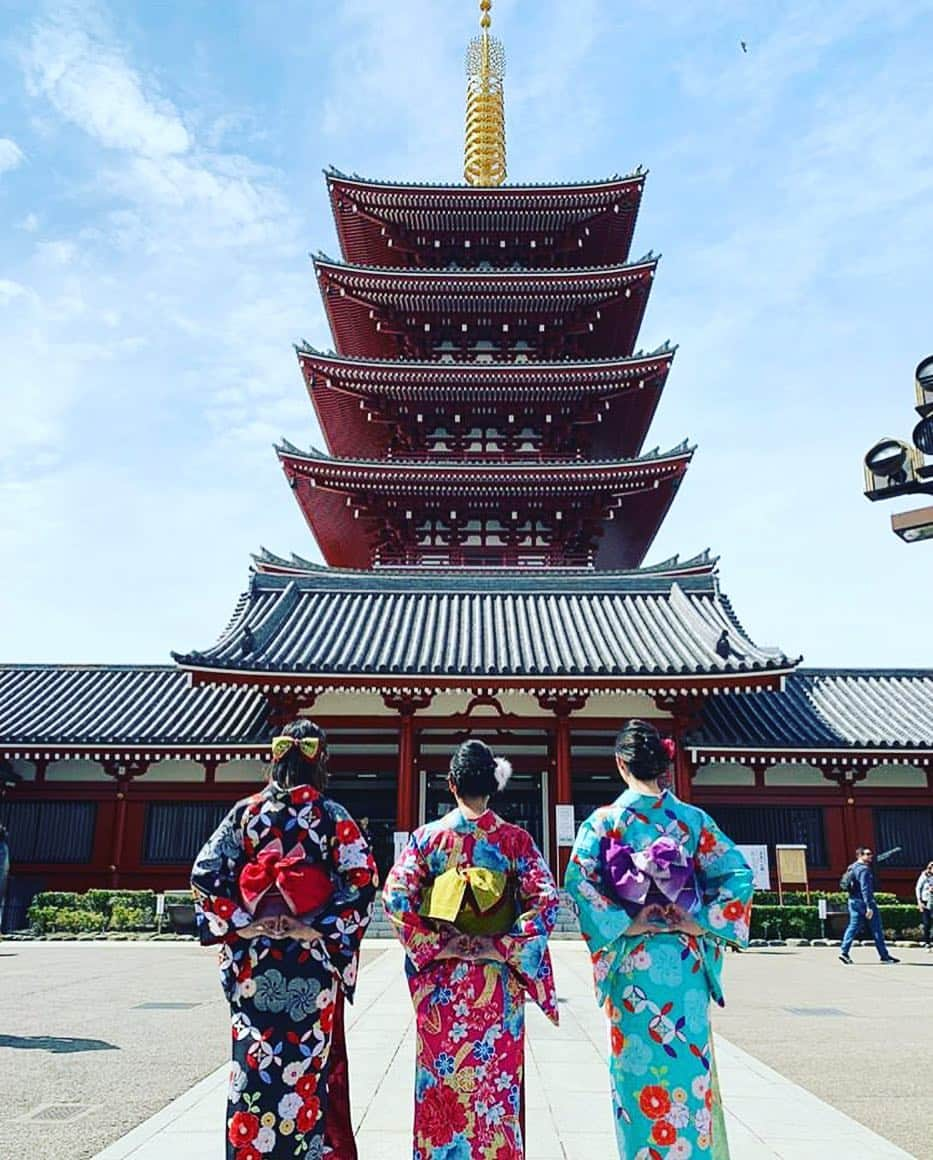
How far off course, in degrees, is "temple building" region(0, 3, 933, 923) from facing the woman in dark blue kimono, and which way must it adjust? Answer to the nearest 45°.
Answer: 0° — it already faces them

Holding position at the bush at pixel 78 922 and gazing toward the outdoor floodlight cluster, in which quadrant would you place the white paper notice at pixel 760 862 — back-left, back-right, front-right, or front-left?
front-left

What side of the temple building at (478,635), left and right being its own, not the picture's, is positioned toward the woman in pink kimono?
front

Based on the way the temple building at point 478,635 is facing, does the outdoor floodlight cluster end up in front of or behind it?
in front

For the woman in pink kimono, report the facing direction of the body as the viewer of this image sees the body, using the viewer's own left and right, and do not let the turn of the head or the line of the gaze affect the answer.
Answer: facing away from the viewer

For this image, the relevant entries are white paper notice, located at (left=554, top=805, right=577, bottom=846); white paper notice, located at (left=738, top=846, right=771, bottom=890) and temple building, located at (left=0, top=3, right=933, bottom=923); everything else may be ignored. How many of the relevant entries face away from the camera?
0

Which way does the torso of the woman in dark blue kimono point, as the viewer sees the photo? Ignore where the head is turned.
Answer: away from the camera

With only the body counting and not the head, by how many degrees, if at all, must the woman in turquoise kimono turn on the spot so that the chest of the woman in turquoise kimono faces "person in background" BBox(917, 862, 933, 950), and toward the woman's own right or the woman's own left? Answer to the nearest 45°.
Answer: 0° — they already face them

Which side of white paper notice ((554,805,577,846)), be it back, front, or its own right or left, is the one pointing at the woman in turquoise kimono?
front

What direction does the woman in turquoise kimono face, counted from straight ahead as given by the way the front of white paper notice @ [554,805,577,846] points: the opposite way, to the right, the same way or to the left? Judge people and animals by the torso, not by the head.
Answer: the opposite way

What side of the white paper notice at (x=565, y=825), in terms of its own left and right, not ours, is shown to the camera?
front

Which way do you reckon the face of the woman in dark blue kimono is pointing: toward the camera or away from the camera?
away from the camera

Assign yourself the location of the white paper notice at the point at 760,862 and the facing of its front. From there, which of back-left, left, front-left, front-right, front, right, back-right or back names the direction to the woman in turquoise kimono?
front

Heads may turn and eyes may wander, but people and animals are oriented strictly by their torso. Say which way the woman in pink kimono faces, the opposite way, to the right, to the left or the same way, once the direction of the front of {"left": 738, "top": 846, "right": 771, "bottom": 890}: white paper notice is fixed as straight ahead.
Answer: the opposite way

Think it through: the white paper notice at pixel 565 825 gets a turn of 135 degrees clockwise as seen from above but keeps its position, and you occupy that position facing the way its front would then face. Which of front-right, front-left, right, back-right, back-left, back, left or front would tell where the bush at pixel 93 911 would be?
front-left

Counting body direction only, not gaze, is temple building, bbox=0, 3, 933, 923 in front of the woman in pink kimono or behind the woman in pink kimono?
in front

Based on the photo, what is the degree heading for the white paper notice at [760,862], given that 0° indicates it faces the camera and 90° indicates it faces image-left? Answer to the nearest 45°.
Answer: approximately 0°

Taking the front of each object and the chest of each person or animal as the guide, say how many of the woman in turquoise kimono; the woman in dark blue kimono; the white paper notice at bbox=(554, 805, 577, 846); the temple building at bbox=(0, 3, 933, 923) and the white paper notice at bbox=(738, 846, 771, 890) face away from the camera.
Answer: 2

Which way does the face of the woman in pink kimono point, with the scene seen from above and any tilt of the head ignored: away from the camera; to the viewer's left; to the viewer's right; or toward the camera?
away from the camera

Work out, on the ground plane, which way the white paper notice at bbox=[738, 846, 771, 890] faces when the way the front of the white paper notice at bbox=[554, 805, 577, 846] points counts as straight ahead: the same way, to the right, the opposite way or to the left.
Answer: the same way

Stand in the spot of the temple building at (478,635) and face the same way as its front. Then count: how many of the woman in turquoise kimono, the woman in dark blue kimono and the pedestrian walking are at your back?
0

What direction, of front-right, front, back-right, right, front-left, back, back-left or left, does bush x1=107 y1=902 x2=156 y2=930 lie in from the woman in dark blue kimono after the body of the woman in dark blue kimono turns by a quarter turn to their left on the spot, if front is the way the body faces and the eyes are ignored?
right

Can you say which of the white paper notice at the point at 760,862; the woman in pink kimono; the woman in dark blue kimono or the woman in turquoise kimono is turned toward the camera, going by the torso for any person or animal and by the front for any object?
the white paper notice

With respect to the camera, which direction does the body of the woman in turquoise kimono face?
away from the camera
